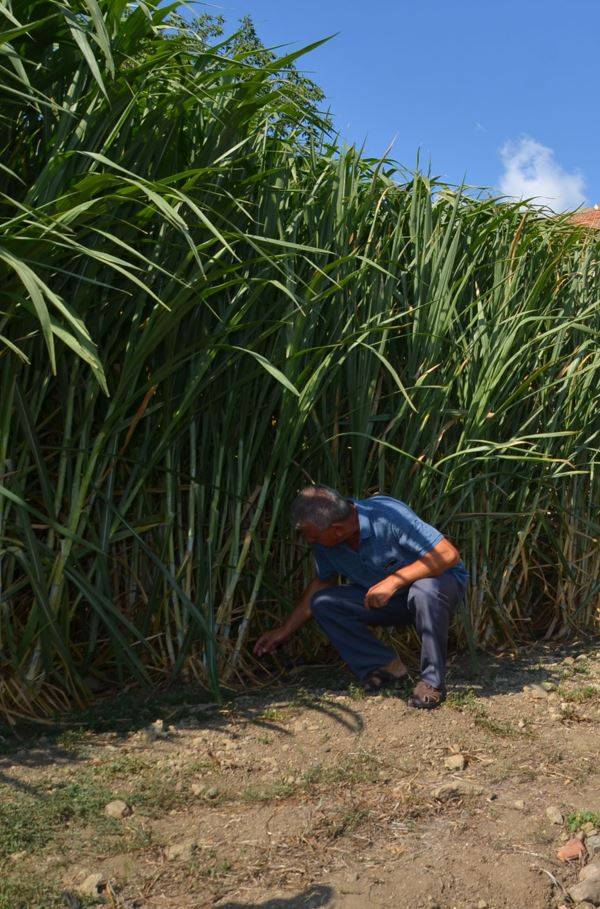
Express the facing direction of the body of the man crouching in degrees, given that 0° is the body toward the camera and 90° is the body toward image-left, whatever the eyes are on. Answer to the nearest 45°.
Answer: approximately 45°

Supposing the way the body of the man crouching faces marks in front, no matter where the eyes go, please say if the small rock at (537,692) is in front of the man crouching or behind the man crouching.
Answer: behind

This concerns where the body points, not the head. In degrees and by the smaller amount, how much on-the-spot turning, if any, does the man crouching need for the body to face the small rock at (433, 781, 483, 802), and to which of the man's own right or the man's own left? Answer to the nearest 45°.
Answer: approximately 45° to the man's own left

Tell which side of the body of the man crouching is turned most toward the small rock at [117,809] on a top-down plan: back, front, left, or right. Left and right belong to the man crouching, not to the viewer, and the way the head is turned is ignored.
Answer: front

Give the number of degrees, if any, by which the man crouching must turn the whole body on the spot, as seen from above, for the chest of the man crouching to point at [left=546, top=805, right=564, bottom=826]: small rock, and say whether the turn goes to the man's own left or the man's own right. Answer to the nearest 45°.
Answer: approximately 90° to the man's own left

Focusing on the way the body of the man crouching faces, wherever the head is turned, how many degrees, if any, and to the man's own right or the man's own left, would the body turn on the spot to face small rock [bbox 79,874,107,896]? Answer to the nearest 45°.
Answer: approximately 45° to the man's own left

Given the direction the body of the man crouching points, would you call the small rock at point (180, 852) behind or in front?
in front

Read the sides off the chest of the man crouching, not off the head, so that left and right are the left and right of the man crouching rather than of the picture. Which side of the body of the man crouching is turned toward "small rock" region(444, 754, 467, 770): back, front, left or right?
left

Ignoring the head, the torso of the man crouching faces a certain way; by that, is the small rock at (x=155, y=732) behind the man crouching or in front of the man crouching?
in front
